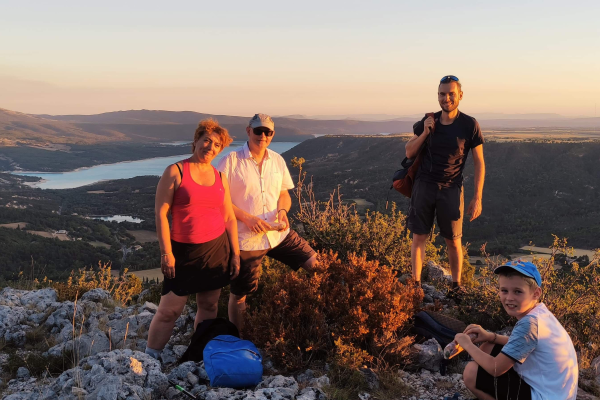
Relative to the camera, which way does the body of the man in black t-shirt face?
toward the camera

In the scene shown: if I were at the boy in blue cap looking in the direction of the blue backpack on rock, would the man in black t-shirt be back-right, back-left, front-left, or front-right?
front-right

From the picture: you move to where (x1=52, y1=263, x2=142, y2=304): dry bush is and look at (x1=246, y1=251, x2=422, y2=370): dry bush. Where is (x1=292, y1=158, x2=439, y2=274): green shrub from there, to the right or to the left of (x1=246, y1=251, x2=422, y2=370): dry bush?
left

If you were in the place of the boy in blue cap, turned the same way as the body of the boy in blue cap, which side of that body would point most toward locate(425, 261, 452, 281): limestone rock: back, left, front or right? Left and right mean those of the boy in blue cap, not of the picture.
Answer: right

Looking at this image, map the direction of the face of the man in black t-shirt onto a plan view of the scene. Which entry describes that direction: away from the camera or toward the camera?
toward the camera

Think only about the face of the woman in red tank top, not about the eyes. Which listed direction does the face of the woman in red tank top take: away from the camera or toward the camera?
toward the camera

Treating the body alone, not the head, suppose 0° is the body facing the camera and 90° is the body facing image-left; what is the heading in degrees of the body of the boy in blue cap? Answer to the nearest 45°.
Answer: approximately 90°

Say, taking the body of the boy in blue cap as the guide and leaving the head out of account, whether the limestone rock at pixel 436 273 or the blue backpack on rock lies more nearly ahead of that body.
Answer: the blue backpack on rock

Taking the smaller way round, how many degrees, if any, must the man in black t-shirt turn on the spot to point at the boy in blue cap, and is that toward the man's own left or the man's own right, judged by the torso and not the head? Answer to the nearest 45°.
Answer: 0° — they already face them

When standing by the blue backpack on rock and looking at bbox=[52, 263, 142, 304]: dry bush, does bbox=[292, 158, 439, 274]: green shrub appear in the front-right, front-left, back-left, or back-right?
front-right
